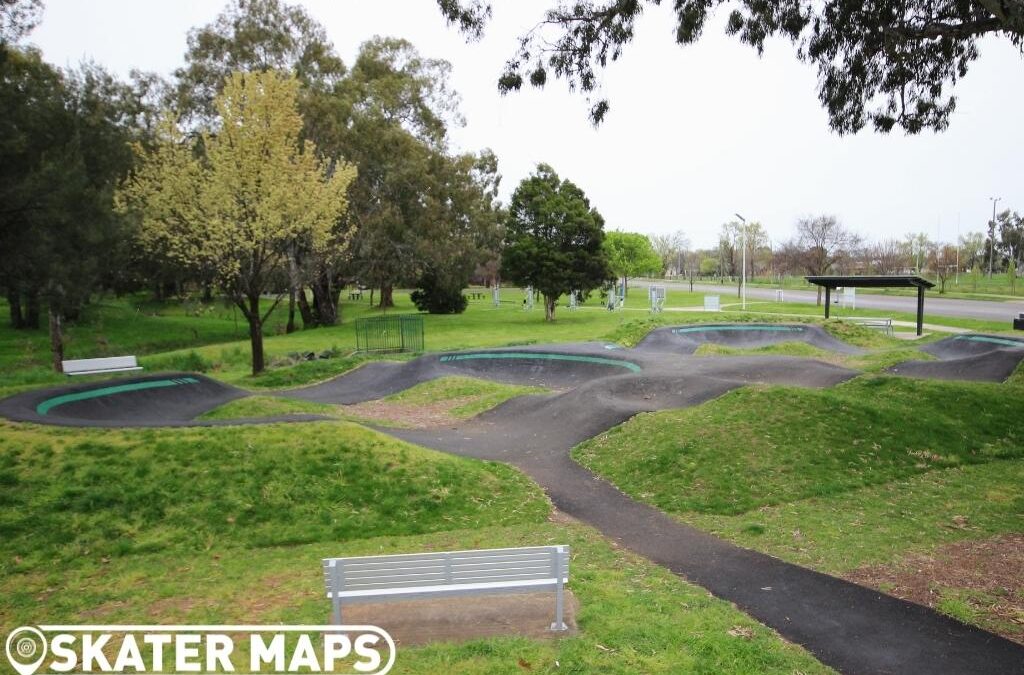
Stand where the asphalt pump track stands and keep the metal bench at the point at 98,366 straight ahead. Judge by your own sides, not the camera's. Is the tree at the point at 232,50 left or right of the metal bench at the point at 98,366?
right

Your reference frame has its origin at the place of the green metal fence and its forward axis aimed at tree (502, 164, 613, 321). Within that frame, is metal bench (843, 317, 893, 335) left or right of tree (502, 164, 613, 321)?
right

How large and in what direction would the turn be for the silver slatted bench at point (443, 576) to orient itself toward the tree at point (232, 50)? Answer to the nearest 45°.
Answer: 0° — it already faces it

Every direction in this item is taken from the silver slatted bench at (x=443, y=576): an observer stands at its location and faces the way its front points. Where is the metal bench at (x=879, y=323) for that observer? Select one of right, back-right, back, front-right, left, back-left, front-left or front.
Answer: front-right

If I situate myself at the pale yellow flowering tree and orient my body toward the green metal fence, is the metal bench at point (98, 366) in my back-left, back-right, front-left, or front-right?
back-left

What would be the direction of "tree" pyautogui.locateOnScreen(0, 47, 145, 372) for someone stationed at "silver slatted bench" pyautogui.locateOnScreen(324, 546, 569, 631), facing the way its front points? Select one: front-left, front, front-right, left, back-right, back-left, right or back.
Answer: front-left

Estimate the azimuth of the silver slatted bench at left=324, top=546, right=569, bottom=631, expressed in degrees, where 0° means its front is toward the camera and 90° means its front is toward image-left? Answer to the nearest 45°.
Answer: approximately 180°

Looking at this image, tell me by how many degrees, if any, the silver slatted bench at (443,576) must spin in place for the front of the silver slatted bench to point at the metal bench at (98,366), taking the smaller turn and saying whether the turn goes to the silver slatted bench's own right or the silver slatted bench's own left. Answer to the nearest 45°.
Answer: approximately 45° to the silver slatted bench's own left

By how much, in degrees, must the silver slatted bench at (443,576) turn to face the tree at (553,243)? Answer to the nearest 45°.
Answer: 0° — it already faces it
